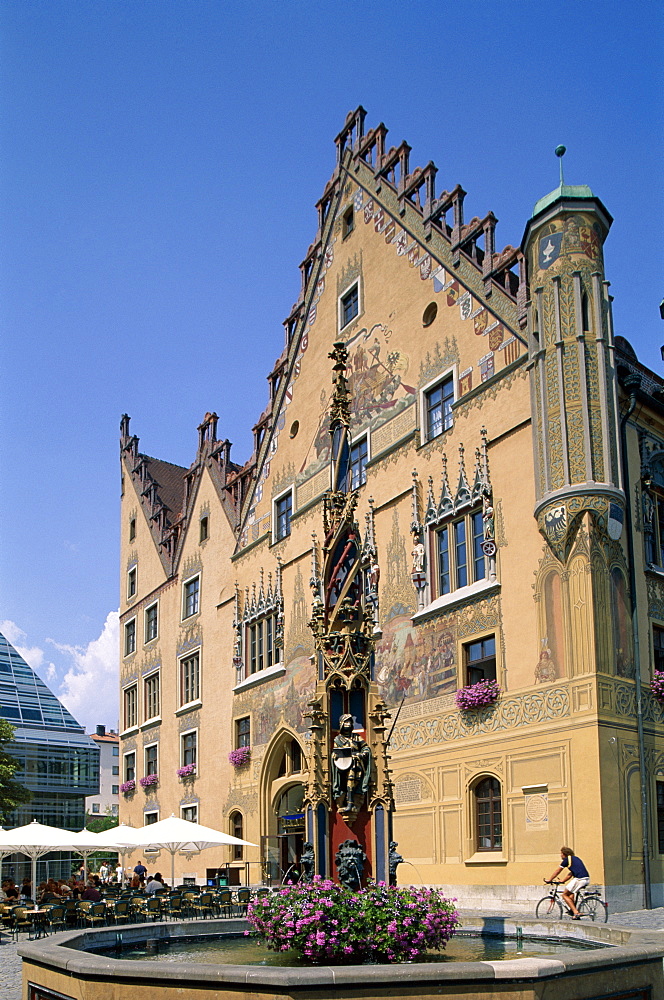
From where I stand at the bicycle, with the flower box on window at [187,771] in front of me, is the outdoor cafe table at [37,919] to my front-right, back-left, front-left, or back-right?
front-left

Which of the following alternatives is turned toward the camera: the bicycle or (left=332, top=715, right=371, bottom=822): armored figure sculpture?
the armored figure sculpture

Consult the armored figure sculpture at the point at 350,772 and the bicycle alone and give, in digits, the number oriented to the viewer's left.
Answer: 1

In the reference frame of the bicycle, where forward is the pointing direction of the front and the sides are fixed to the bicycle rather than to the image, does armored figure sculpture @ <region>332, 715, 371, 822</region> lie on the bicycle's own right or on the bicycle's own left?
on the bicycle's own left

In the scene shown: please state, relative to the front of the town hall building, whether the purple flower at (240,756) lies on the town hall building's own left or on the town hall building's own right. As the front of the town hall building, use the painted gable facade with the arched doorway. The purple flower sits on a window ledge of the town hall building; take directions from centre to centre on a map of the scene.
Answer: on the town hall building's own right

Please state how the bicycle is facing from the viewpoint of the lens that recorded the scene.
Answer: facing to the left of the viewer

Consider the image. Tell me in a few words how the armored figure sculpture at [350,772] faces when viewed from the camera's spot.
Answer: facing the viewer

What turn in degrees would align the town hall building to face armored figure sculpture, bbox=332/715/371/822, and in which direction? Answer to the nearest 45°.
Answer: approximately 45° to its left
